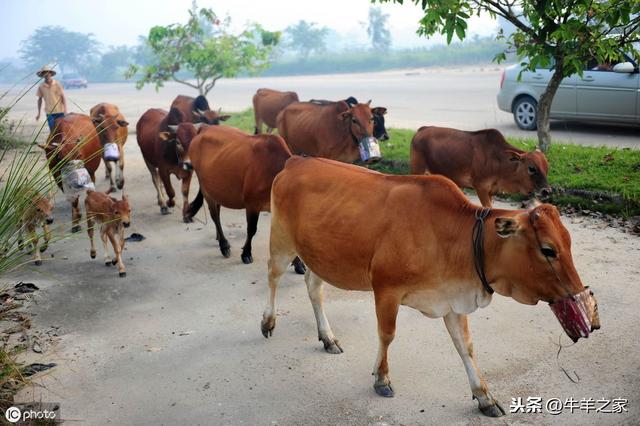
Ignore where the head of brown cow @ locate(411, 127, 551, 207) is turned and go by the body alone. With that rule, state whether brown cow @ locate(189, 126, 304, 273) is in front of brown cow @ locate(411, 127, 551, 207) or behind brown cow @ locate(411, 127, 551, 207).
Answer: behind

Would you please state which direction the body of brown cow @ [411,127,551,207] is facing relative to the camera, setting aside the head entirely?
to the viewer's right

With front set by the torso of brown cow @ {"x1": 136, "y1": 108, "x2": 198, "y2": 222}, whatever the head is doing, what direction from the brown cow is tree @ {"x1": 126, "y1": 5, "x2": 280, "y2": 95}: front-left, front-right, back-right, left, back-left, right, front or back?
back-left

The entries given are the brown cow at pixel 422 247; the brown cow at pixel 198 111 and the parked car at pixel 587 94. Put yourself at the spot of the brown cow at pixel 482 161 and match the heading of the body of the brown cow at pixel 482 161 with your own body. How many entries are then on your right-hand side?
1

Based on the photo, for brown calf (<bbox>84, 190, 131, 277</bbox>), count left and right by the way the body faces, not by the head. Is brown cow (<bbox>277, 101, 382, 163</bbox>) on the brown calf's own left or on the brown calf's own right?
on the brown calf's own left

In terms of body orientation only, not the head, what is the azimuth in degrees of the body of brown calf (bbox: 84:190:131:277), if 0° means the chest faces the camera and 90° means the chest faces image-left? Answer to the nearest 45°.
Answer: approximately 315°
